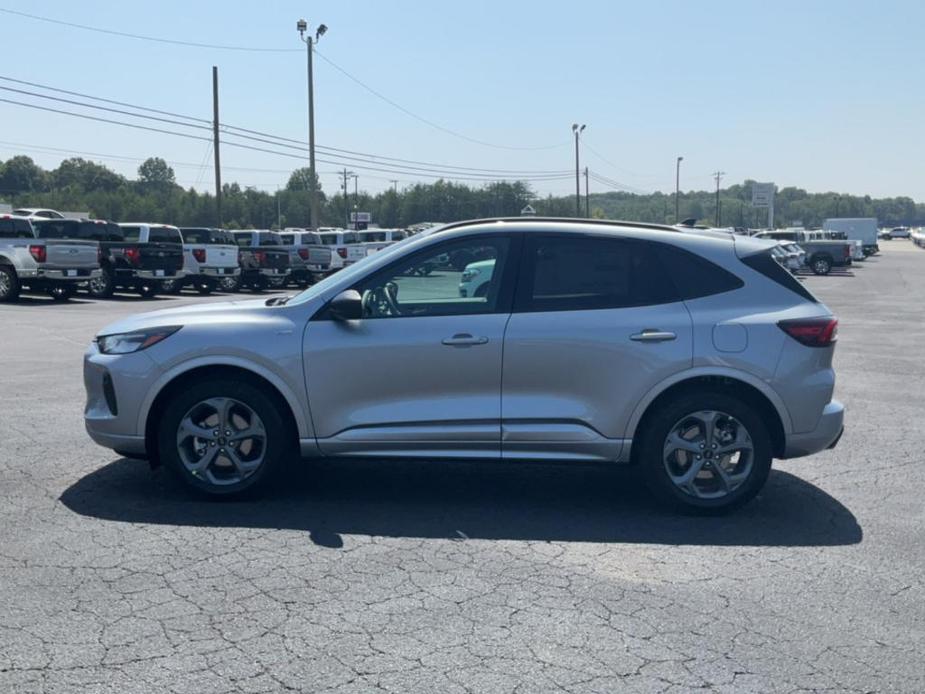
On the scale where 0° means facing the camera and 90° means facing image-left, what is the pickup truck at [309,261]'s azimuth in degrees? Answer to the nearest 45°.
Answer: approximately 135°

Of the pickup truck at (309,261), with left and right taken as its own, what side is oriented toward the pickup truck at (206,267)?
left

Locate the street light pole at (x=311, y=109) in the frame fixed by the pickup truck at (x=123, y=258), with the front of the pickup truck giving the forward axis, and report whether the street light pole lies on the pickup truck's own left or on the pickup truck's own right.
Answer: on the pickup truck's own right

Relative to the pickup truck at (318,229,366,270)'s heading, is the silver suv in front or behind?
behind

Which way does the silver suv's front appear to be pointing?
to the viewer's left

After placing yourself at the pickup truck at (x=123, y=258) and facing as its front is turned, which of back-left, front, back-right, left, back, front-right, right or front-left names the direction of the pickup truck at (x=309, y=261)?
right

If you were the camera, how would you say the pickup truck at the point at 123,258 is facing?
facing away from the viewer and to the left of the viewer

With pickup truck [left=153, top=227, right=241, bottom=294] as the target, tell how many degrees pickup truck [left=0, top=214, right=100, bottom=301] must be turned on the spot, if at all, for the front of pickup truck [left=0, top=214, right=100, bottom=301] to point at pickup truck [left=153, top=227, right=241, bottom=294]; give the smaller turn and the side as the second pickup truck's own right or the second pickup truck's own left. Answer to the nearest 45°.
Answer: approximately 90° to the second pickup truck's own right

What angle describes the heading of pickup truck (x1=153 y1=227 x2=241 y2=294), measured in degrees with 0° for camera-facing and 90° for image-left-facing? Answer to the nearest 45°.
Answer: approximately 135°
